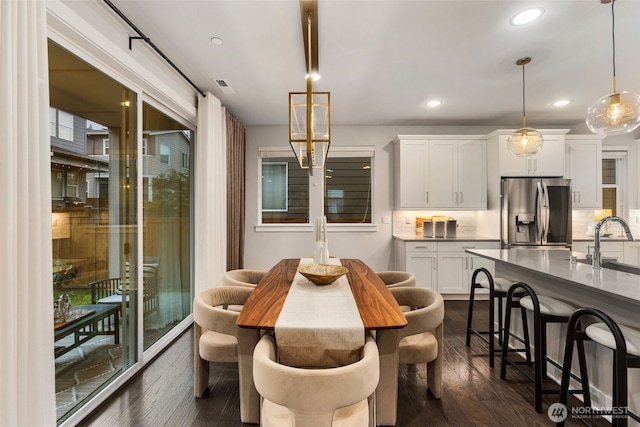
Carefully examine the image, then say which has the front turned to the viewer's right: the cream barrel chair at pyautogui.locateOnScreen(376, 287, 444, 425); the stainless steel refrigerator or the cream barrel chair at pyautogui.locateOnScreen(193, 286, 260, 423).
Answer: the cream barrel chair at pyautogui.locateOnScreen(193, 286, 260, 423)

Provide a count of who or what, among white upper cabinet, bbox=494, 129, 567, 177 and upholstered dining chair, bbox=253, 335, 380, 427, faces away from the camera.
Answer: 1

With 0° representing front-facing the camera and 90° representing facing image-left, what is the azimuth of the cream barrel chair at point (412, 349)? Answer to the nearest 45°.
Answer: approximately 90°

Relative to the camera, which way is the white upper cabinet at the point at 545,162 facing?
toward the camera

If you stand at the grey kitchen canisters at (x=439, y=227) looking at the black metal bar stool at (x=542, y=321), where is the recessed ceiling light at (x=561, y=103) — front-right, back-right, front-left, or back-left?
front-left

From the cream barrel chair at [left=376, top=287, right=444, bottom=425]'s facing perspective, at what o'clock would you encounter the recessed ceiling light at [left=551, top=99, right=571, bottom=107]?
The recessed ceiling light is roughly at 4 o'clock from the cream barrel chair.

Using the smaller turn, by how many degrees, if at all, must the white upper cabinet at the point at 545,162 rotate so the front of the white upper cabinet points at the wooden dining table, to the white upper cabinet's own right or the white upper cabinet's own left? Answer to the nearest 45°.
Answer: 0° — it already faces it

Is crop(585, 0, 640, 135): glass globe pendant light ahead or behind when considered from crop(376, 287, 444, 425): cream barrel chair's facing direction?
behind

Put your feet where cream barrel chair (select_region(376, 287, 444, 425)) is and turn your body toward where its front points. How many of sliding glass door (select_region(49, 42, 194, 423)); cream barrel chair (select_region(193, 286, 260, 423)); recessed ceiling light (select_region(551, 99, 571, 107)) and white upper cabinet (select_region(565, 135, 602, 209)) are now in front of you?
2

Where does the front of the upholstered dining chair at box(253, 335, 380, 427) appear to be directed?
away from the camera

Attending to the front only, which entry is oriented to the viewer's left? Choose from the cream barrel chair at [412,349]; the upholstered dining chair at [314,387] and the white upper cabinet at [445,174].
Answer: the cream barrel chair

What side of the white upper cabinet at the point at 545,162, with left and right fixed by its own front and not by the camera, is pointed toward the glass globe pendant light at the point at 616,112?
front

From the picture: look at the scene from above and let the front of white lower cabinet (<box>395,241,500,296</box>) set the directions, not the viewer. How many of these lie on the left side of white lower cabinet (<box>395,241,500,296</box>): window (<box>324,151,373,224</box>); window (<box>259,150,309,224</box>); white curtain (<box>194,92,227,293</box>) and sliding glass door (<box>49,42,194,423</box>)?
0

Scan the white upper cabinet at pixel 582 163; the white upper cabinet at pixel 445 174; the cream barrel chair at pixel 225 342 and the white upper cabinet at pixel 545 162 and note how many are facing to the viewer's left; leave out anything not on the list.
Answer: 0

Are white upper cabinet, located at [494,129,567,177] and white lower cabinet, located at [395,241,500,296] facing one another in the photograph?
no

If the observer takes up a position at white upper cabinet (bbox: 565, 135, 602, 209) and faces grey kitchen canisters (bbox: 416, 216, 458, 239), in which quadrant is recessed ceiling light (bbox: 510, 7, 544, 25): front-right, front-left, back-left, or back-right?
front-left

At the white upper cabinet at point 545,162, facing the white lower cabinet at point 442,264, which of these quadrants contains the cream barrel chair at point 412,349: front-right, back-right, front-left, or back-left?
front-left

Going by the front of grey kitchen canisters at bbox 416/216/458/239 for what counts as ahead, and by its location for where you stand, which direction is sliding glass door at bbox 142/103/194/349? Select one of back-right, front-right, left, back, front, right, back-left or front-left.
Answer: front-right

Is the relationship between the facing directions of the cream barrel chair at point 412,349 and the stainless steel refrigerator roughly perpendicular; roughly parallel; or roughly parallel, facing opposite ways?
roughly perpendicular
